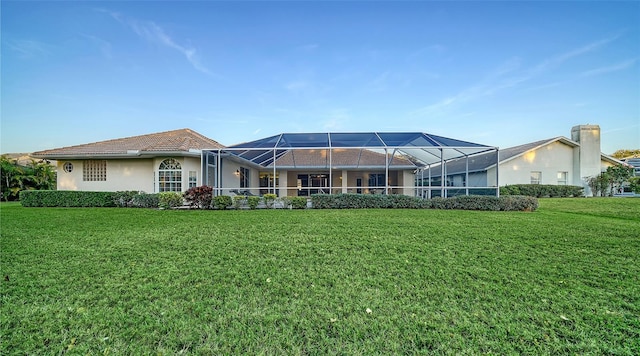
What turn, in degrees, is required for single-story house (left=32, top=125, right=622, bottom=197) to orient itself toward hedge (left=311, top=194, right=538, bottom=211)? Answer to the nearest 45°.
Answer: approximately 135° to its right

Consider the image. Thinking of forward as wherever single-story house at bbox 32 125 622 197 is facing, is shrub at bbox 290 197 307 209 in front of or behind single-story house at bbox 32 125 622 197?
behind

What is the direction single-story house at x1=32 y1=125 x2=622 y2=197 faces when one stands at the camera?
facing away from the viewer

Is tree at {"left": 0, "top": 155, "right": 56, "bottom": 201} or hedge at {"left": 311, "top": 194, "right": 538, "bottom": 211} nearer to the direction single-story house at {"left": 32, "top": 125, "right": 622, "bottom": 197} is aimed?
the tree
